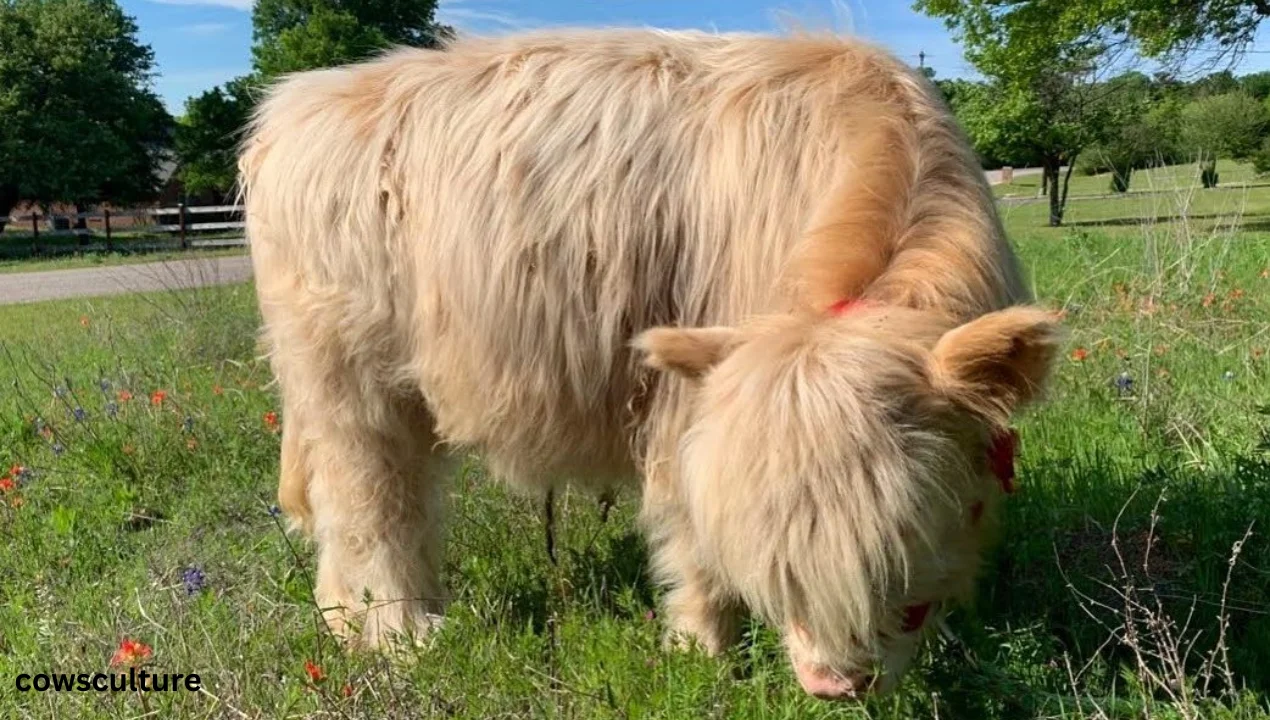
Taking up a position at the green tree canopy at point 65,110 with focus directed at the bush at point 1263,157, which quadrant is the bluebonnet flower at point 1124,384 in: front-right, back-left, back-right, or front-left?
front-right

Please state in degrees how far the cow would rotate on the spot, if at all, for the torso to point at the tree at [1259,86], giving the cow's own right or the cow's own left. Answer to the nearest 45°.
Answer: approximately 90° to the cow's own left

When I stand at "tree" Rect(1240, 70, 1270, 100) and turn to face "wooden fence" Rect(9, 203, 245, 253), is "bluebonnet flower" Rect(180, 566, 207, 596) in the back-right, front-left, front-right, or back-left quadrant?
front-left

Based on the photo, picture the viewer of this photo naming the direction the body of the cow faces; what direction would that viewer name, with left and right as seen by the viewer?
facing the viewer and to the right of the viewer

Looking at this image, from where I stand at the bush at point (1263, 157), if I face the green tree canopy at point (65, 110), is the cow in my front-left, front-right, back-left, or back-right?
front-left

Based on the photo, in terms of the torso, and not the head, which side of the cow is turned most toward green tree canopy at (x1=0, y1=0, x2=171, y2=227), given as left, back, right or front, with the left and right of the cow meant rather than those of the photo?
back

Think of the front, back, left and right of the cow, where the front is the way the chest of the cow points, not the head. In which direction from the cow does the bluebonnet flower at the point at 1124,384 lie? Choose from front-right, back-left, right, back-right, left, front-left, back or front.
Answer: left

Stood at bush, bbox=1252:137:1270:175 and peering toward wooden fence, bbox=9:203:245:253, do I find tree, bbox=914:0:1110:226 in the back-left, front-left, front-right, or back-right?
front-left

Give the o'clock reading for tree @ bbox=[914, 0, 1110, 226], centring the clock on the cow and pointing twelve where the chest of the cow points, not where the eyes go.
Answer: The tree is roughly at 8 o'clock from the cow.

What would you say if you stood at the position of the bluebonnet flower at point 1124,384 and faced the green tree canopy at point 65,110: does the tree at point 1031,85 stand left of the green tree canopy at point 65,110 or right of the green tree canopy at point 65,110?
right
